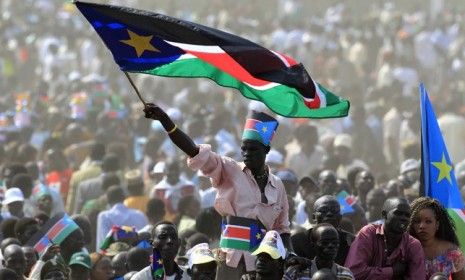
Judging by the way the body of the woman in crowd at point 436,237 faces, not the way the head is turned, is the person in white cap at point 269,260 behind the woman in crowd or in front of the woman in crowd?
in front

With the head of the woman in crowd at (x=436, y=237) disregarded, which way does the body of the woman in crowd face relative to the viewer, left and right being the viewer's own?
facing the viewer and to the left of the viewer

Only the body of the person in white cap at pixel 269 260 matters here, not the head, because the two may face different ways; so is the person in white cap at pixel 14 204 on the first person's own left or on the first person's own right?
on the first person's own right

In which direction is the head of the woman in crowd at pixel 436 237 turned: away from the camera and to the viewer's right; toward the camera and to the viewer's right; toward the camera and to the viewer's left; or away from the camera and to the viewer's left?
toward the camera and to the viewer's left

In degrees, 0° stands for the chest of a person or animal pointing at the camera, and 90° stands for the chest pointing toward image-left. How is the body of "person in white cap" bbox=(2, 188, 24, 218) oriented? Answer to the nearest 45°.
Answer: approximately 45°

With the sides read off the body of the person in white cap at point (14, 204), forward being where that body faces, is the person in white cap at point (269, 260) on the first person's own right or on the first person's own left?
on the first person's own left
